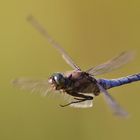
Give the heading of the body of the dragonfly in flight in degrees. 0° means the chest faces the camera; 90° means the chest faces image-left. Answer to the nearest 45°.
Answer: approximately 90°
